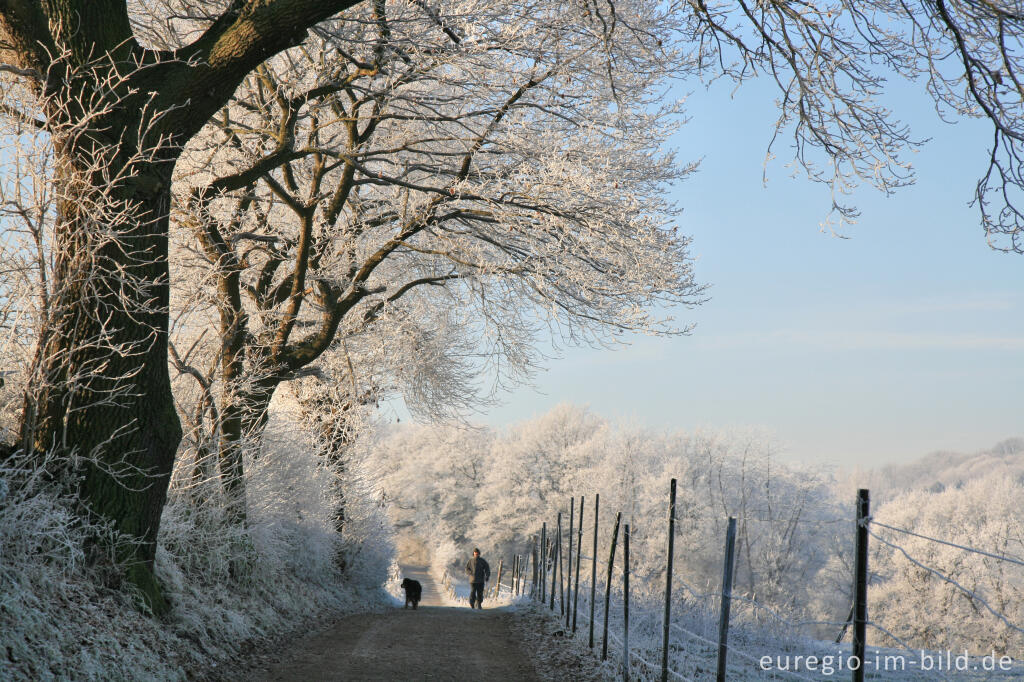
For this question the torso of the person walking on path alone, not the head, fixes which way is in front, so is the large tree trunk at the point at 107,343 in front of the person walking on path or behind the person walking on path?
in front

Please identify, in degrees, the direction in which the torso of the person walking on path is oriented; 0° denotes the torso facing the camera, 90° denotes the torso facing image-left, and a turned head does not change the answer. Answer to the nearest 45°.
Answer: approximately 0°

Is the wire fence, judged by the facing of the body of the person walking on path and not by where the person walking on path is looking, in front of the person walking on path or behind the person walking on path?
in front

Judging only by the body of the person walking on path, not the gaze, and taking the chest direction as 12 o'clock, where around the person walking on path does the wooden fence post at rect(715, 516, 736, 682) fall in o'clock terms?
The wooden fence post is roughly at 12 o'clock from the person walking on path.
